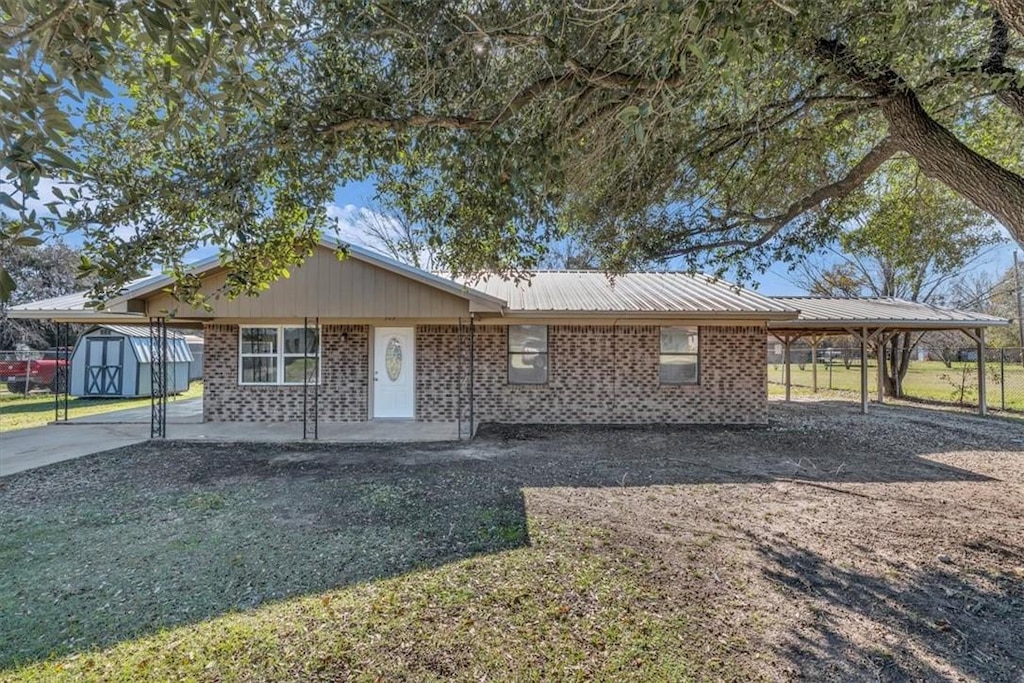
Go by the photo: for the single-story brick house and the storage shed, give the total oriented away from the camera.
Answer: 0

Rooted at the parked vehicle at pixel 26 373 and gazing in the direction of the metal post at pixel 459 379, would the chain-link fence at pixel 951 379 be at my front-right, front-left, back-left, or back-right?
front-left

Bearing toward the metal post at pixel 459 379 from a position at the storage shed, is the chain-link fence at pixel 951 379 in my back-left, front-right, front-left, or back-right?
front-left

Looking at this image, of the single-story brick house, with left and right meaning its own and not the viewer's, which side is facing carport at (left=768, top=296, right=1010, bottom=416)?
left

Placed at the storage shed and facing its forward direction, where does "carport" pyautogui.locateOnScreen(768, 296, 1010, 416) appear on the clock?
The carport is roughly at 9 o'clock from the storage shed.

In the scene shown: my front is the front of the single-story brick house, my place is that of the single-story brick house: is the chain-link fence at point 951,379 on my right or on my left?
on my left

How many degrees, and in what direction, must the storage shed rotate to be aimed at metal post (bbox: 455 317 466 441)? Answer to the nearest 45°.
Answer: approximately 90° to its left

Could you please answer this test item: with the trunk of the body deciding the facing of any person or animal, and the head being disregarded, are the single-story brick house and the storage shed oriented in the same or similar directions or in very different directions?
same or similar directions

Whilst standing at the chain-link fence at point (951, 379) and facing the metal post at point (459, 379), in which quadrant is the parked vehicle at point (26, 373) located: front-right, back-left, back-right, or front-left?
front-right

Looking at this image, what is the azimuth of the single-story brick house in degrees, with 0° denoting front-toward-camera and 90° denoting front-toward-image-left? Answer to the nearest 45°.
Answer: approximately 0°

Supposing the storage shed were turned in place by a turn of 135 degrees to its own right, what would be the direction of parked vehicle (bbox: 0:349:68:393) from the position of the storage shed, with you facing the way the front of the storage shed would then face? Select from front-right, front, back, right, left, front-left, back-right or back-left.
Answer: front-left

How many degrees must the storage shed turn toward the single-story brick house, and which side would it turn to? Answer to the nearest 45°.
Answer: approximately 90° to its left

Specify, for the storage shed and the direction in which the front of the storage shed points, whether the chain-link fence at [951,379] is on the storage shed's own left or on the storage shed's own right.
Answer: on the storage shed's own left

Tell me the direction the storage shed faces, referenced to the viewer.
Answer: facing the viewer and to the left of the viewer

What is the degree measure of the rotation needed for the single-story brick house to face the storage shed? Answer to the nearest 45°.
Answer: approximately 135° to its right
